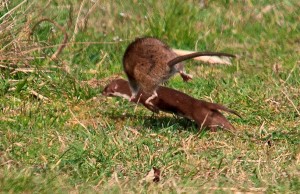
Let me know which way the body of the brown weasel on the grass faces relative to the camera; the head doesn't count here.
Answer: to the viewer's left
